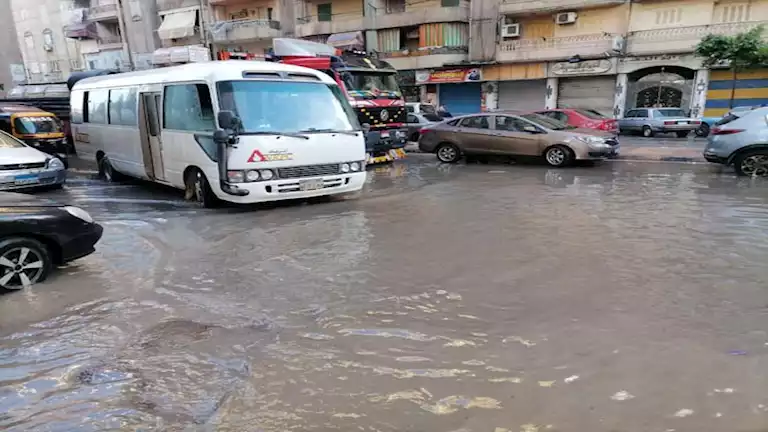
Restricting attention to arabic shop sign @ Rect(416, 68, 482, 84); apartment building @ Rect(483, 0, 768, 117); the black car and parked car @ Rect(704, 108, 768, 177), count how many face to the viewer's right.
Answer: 2

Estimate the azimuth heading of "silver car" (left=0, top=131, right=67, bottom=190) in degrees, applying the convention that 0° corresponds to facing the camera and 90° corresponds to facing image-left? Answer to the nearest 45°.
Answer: approximately 315°

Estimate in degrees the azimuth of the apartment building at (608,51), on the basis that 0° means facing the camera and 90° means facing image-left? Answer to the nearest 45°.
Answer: approximately 0°

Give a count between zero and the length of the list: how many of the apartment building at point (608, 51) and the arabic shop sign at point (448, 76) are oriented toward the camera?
2

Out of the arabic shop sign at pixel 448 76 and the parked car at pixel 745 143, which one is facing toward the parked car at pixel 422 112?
the arabic shop sign

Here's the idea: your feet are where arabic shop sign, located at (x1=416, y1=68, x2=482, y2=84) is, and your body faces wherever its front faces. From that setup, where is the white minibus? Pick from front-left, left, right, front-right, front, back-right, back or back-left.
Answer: front

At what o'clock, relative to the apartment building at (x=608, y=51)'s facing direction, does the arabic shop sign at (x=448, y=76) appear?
The arabic shop sign is roughly at 3 o'clock from the apartment building.

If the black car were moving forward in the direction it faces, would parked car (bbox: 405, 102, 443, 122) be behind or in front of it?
in front

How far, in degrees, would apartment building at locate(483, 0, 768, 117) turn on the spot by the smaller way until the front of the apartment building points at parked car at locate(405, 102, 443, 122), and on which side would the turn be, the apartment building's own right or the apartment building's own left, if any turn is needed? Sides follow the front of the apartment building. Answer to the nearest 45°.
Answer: approximately 45° to the apartment building's own right

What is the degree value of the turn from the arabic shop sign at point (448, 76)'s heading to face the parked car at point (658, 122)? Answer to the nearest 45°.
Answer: approximately 45° to its left

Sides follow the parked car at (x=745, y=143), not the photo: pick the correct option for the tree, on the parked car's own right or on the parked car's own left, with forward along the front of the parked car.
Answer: on the parked car's own left

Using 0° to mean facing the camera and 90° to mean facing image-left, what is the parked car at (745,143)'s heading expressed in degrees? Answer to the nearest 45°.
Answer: approximately 270°

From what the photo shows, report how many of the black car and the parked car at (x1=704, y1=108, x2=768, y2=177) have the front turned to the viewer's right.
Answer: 2

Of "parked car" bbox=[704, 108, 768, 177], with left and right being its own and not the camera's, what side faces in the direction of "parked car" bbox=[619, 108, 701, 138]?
left

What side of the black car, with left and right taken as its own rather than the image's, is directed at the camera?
right

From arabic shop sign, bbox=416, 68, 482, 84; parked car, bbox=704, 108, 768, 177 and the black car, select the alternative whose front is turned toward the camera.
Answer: the arabic shop sign

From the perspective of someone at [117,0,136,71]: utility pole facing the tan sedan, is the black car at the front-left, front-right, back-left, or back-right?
front-right
